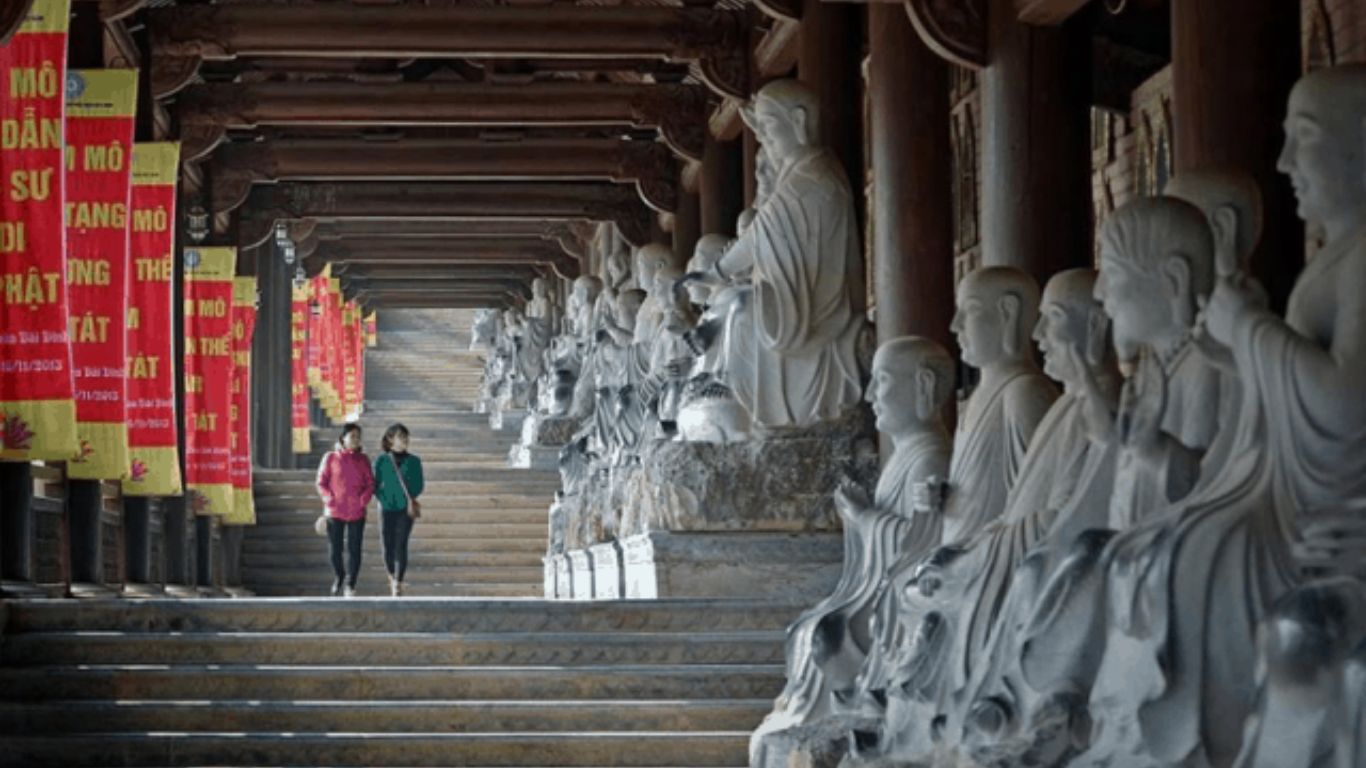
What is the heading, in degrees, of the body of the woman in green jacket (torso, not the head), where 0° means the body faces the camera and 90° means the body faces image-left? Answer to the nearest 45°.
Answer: approximately 0°

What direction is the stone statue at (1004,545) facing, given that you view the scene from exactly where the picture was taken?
facing to the left of the viewer

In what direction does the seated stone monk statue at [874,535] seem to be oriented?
to the viewer's left

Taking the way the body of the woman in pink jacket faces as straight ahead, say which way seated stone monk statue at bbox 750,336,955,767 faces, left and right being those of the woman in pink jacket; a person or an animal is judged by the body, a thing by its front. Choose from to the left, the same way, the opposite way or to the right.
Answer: to the right

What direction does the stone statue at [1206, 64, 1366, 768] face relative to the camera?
to the viewer's left

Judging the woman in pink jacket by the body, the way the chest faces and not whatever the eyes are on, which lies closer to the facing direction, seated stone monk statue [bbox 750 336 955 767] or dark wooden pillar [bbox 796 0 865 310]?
the seated stone monk statue
